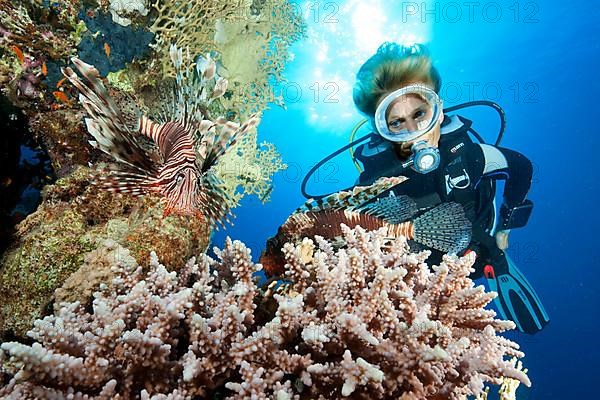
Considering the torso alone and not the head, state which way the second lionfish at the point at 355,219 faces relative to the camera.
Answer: to the viewer's left

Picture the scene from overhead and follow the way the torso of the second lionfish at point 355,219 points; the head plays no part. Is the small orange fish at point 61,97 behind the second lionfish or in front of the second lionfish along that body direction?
in front

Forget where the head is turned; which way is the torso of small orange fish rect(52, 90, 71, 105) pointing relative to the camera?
to the viewer's left

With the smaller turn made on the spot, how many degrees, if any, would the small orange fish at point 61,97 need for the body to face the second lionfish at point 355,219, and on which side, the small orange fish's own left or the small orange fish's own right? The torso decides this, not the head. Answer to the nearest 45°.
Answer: approximately 135° to the small orange fish's own left

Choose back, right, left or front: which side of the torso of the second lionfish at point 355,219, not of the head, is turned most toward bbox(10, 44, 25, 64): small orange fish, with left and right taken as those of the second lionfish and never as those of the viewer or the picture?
front

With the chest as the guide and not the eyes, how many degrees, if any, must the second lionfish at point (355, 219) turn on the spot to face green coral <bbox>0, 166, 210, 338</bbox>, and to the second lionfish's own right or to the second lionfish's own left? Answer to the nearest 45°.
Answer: approximately 45° to the second lionfish's own left

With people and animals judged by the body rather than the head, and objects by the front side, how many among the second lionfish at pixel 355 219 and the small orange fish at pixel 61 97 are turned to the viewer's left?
2

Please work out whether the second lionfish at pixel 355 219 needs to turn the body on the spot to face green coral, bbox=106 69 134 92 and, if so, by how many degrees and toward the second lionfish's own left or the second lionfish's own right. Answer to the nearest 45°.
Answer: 0° — it already faces it
